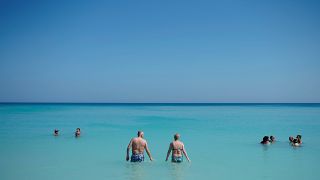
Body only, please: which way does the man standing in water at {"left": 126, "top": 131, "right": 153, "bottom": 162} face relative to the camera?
away from the camera

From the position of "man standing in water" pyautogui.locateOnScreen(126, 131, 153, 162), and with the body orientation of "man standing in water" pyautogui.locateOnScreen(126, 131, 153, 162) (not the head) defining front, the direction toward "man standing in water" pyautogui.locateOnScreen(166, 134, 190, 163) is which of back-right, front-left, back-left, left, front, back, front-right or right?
right

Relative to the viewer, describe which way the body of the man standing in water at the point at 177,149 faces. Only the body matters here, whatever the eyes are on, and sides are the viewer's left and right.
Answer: facing away from the viewer

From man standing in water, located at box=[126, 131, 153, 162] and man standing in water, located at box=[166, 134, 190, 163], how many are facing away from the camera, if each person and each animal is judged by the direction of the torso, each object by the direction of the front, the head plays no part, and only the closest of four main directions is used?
2

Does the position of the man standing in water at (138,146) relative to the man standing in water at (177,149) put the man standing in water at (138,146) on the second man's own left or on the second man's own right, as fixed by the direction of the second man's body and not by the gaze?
on the second man's own left
